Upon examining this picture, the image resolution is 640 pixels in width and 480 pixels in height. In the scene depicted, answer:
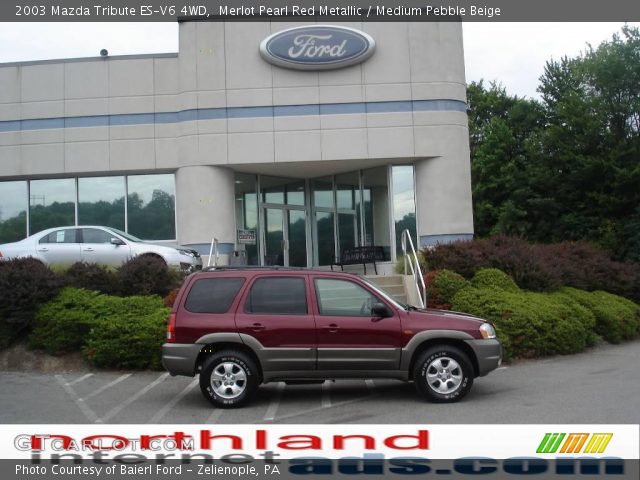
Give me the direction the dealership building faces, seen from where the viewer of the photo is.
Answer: facing the viewer

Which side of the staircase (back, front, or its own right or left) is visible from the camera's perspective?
front

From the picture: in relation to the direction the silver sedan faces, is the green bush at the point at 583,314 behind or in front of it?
in front

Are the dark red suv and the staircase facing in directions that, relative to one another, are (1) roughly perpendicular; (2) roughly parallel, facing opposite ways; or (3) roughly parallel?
roughly perpendicular

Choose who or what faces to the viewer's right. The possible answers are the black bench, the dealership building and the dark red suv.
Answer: the dark red suv

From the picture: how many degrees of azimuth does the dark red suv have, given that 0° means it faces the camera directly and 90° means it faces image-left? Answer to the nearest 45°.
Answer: approximately 270°

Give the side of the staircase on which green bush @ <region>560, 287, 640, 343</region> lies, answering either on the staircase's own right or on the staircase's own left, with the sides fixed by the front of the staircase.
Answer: on the staircase's own left

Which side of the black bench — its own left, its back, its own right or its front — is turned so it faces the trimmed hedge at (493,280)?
left

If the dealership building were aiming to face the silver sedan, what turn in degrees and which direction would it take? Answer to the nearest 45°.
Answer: approximately 45° to its right

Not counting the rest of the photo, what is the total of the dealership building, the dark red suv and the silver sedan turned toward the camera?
1

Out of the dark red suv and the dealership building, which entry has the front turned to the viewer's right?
the dark red suv

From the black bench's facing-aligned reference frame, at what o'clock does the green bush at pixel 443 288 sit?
The green bush is roughly at 10 o'clock from the black bench.

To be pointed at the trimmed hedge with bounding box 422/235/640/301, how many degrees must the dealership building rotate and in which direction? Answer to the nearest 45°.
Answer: approximately 45° to its left

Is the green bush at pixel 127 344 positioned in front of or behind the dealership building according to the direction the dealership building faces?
in front

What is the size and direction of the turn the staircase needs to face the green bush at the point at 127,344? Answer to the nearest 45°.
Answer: approximately 45° to its right

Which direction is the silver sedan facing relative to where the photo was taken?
to the viewer's right

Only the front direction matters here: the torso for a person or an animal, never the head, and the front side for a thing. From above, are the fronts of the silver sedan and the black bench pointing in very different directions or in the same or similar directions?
very different directions
